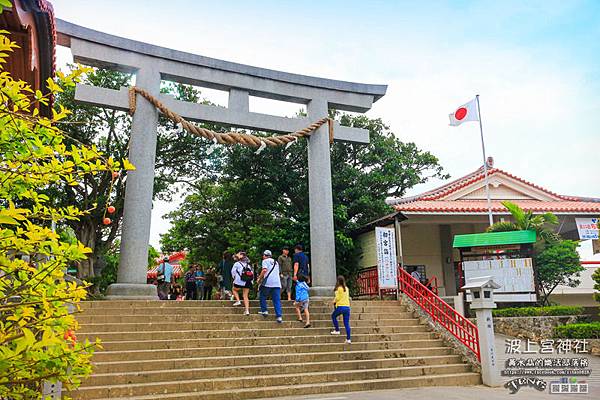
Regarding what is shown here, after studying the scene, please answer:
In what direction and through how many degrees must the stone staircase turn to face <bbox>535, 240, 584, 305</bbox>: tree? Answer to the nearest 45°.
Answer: approximately 135° to its left

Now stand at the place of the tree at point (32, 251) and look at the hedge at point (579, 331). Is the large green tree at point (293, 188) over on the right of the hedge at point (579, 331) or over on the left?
left

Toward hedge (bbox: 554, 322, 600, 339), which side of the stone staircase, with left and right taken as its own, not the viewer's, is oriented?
left

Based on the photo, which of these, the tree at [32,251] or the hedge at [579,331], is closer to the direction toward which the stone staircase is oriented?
the tree

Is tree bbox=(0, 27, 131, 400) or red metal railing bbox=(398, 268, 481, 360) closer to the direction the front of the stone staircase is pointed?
the tree

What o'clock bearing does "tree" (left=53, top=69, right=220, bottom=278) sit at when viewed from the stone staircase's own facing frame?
The tree is roughly at 5 o'clock from the stone staircase.

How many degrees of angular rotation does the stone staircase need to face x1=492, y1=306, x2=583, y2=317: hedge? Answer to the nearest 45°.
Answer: approximately 135° to its left

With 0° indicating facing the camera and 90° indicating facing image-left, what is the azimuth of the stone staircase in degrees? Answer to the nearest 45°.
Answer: approximately 0°

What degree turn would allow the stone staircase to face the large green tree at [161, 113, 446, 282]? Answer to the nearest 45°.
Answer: approximately 180°
